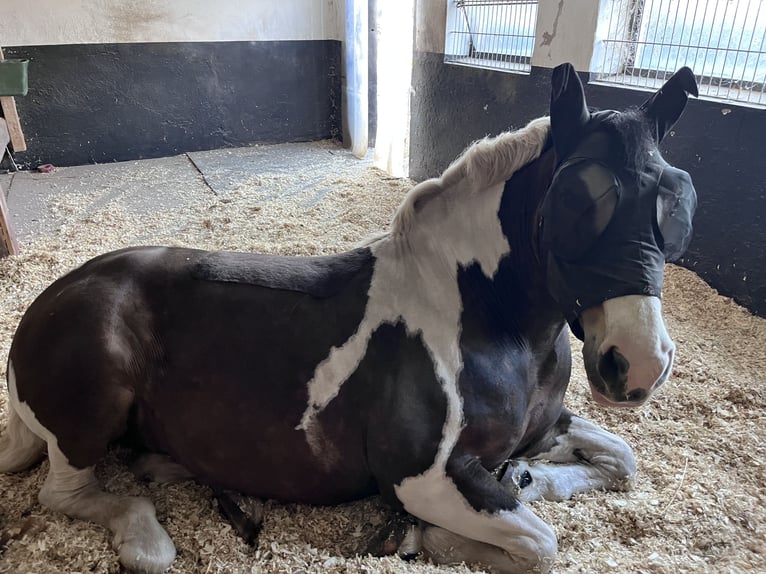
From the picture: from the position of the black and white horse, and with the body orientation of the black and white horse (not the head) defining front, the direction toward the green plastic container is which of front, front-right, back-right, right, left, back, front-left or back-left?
back

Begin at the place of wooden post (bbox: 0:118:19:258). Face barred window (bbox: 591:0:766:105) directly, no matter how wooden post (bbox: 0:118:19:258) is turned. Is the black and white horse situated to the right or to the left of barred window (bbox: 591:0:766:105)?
right

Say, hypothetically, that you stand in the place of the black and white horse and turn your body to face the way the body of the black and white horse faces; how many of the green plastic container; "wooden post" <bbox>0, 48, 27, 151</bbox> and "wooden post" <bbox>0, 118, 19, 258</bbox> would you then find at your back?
3

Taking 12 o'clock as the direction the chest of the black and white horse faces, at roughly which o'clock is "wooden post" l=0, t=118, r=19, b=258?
The wooden post is roughly at 6 o'clock from the black and white horse.

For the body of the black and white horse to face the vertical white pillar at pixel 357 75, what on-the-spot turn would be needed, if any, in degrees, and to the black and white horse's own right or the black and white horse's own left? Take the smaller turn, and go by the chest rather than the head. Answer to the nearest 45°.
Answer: approximately 135° to the black and white horse's own left

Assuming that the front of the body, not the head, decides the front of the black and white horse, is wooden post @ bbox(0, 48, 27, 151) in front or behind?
behind

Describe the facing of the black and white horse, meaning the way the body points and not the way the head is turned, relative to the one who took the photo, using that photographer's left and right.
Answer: facing the viewer and to the right of the viewer
